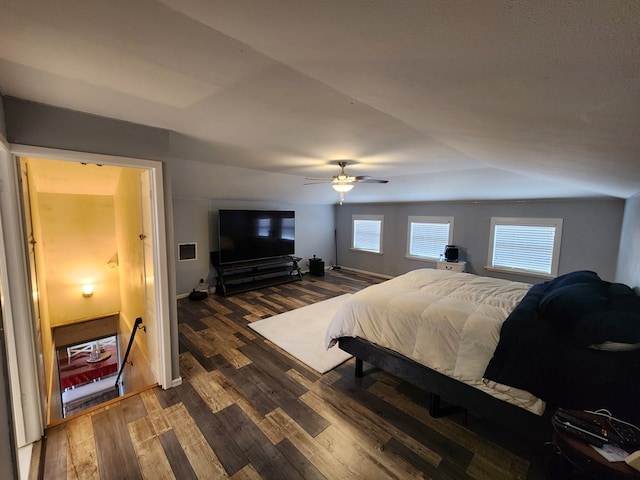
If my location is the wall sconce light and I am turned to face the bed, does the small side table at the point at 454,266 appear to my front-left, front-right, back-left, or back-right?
front-left

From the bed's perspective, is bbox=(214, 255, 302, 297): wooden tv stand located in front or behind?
in front

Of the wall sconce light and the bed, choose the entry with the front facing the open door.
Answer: the wall sconce light

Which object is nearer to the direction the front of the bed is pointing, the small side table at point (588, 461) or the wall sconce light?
the wall sconce light

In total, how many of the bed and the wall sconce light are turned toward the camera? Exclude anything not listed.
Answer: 1

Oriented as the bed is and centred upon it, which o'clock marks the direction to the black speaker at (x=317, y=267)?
The black speaker is roughly at 12 o'clock from the bed.

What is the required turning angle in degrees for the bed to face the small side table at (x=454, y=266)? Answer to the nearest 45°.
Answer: approximately 45° to its right

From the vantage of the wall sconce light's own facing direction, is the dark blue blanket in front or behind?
in front

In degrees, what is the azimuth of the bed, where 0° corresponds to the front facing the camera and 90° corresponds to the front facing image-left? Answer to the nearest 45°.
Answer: approximately 135°

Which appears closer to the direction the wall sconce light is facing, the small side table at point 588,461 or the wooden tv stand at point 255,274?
the small side table

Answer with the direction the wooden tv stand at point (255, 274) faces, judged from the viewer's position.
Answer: facing the viewer and to the right of the viewer

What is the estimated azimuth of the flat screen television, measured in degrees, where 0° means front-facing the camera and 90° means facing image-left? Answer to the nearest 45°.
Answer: approximately 315°

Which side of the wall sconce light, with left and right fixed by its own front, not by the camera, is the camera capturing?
front
